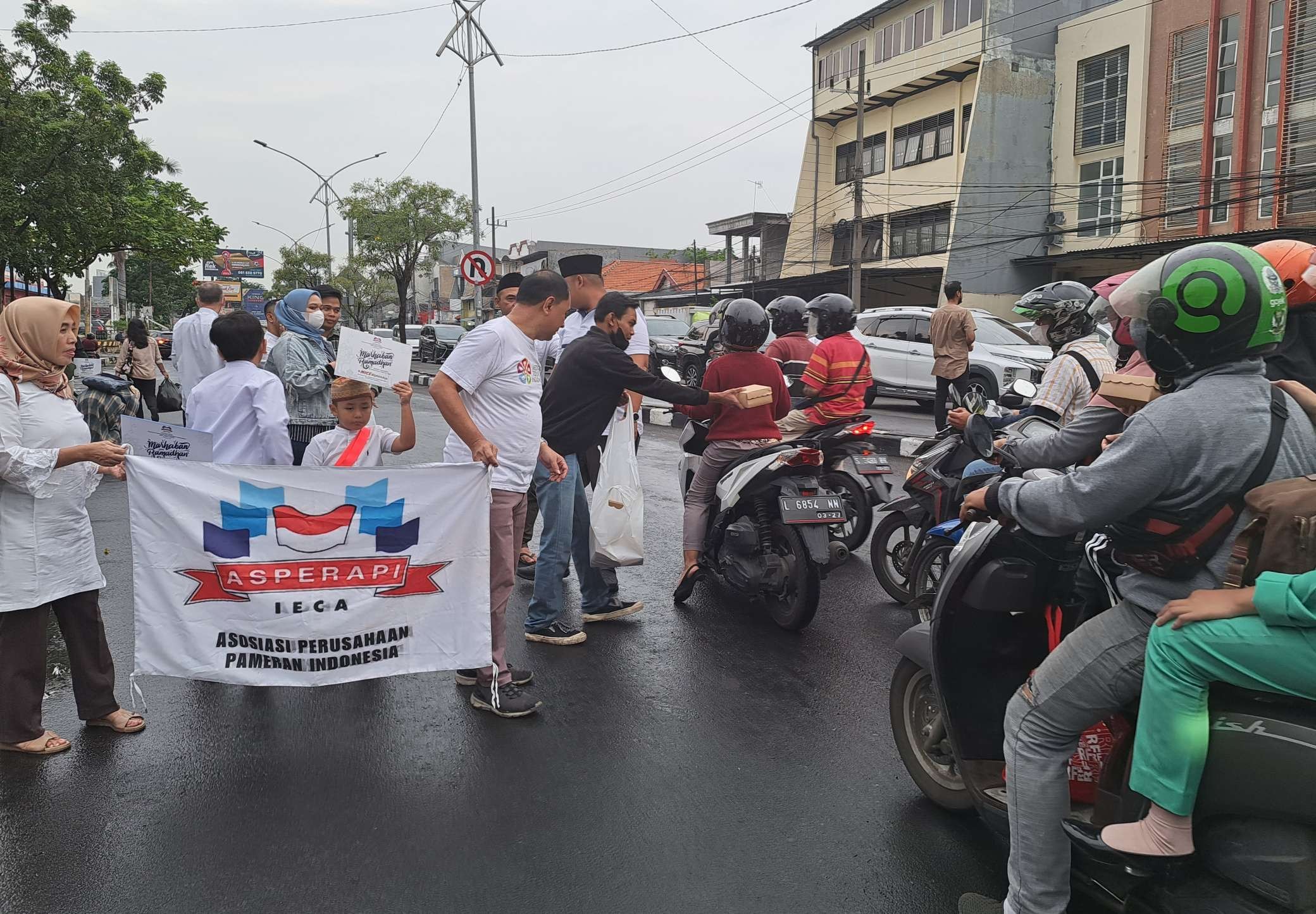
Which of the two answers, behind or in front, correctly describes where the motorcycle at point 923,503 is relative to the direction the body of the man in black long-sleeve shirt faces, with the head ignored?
in front

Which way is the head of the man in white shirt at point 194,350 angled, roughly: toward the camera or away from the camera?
away from the camera

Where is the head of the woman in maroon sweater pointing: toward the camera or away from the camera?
away from the camera

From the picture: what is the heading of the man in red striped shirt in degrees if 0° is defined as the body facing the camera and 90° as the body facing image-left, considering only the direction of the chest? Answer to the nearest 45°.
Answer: approximately 135°

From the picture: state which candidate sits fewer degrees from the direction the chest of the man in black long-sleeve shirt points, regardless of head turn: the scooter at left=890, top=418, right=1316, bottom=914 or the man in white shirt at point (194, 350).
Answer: the scooter

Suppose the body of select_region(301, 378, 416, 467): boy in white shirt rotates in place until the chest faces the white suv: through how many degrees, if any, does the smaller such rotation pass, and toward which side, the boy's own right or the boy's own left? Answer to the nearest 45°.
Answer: approximately 135° to the boy's own left

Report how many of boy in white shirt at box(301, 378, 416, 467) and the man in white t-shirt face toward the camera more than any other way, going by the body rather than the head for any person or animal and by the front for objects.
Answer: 1

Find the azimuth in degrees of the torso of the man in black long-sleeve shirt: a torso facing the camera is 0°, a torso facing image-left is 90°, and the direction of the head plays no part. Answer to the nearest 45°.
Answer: approximately 270°

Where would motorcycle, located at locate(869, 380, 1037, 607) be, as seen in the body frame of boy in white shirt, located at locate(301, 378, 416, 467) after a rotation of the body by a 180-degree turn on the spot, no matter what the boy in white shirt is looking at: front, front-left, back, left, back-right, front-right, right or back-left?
right

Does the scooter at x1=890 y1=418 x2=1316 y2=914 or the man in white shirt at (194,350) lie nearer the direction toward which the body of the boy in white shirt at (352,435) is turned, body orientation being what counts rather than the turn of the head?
the scooter

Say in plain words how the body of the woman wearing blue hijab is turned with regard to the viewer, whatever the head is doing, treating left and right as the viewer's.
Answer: facing to the right of the viewer

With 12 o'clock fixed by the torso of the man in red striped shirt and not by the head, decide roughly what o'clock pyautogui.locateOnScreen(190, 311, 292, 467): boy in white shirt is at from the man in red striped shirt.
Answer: The boy in white shirt is roughly at 9 o'clock from the man in red striped shirt.

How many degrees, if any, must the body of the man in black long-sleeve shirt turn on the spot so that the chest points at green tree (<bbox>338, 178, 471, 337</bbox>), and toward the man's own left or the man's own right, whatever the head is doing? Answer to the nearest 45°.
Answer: approximately 90° to the man's own left
